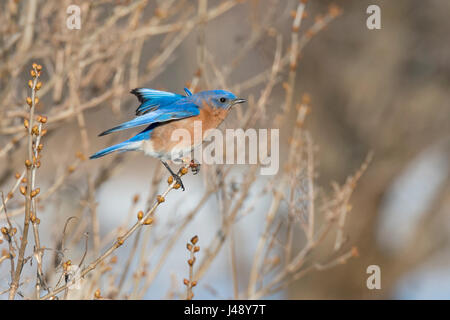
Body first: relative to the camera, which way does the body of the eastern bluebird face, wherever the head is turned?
to the viewer's right
